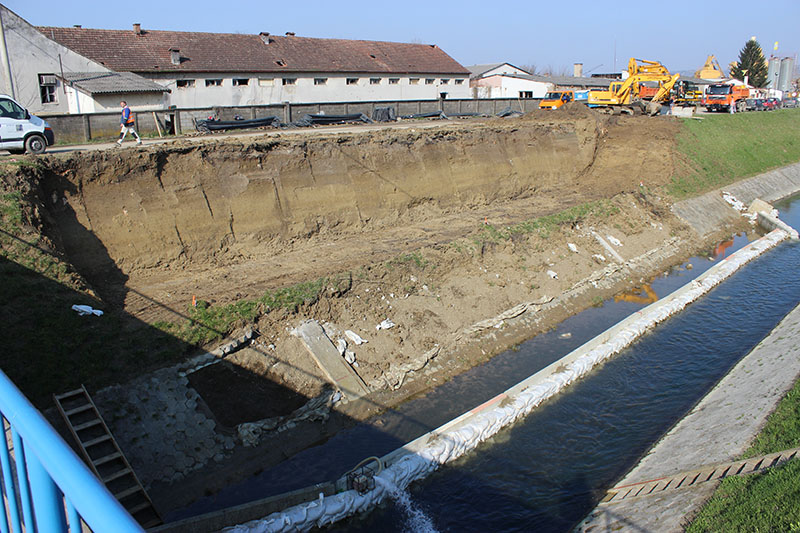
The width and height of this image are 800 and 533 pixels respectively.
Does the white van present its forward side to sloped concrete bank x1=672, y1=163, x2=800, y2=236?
yes

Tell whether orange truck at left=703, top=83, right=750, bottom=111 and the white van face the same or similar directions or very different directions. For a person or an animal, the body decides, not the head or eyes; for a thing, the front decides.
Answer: very different directions

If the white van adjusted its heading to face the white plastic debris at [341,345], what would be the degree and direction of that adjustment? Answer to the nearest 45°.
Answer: approximately 45° to its right

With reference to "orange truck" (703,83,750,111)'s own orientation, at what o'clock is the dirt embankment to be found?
The dirt embankment is roughly at 11 o'clock from the orange truck.

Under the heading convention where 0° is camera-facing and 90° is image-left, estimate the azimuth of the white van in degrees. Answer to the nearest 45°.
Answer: approximately 270°

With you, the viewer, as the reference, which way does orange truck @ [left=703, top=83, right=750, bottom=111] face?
facing the viewer and to the left of the viewer

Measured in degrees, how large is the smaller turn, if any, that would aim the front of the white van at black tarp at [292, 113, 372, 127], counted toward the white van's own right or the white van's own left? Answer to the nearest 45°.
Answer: approximately 45° to the white van's own left
